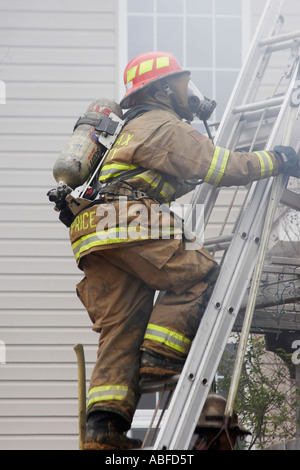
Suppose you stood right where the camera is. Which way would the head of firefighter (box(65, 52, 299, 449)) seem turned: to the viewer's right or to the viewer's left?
to the viewer's right
